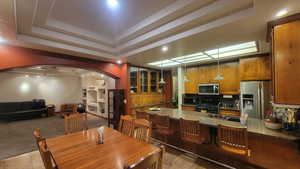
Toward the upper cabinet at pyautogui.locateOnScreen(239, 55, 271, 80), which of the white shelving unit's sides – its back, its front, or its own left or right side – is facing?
left

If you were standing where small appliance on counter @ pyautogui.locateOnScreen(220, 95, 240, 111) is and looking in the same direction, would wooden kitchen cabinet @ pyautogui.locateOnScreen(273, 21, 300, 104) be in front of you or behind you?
in front

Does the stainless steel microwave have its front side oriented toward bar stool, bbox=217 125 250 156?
yes

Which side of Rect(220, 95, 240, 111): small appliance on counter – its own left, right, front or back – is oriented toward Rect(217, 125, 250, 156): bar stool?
front

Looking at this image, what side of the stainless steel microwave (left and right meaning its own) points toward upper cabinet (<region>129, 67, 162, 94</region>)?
right

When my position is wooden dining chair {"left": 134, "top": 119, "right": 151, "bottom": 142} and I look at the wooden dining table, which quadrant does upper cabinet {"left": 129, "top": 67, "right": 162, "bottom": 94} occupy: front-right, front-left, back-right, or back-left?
back-right

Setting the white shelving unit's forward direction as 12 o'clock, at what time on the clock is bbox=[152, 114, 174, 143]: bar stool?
The bar stool is roughly at 10 o'clock from the white shelving unit.

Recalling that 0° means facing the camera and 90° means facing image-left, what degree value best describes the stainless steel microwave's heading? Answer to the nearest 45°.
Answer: approximately 0°

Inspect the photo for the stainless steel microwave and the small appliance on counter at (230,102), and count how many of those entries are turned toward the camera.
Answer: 2

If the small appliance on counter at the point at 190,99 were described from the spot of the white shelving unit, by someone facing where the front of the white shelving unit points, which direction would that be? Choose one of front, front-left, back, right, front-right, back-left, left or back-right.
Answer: left

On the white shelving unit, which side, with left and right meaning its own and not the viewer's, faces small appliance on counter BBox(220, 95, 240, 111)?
left

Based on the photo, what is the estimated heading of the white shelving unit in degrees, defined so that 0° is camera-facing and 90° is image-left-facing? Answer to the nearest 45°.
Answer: approximately 45°
